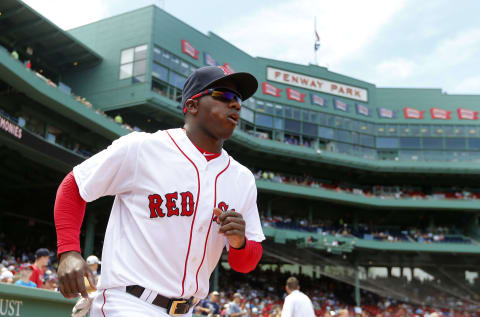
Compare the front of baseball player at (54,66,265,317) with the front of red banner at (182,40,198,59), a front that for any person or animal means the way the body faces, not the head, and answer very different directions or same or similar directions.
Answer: same or similar directions

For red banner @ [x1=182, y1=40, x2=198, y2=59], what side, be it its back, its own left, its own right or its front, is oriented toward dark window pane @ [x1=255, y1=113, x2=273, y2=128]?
left

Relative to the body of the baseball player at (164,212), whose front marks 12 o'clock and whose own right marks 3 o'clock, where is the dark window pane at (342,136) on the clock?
The dark window pane is roughly at 8 o'clock from the baseball player.

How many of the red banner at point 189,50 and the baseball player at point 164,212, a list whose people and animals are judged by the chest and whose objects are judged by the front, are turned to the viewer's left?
0

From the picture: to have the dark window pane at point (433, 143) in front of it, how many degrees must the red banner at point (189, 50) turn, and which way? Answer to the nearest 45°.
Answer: approximately 45° to its left

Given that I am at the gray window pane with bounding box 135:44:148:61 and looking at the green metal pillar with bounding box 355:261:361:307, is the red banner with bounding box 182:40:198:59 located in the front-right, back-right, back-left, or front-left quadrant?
front-left

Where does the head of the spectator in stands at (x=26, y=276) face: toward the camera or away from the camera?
toward the camera

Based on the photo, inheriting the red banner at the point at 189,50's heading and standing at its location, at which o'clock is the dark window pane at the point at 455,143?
The dark window pane is roughly at 10 o'clock from the red banner.

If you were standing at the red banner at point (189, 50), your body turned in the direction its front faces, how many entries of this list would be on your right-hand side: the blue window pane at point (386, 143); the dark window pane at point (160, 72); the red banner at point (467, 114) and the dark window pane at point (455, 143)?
1

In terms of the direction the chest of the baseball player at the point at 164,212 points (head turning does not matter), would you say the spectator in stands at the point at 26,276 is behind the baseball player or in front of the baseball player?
behind

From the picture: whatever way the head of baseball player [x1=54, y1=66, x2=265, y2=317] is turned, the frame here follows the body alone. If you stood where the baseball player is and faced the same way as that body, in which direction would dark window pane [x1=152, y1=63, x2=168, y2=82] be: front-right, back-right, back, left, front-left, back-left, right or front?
back-left

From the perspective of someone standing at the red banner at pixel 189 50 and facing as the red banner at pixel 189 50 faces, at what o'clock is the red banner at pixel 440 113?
the red banner at pixel 440 113 is roughly at 10 o'clock from the red banner at pixel 189 50.

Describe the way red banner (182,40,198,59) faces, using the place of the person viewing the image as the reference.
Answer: facing the viewer and to the right of the viewer

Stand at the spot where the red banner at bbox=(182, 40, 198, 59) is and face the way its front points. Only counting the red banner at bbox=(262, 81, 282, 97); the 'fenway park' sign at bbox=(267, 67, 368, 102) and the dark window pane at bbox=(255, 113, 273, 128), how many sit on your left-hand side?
3

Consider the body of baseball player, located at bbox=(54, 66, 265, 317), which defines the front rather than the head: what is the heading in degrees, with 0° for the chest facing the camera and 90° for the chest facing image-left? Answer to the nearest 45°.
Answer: approximately 315°

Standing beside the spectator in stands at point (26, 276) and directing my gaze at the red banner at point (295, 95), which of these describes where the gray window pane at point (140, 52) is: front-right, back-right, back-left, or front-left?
front-left
